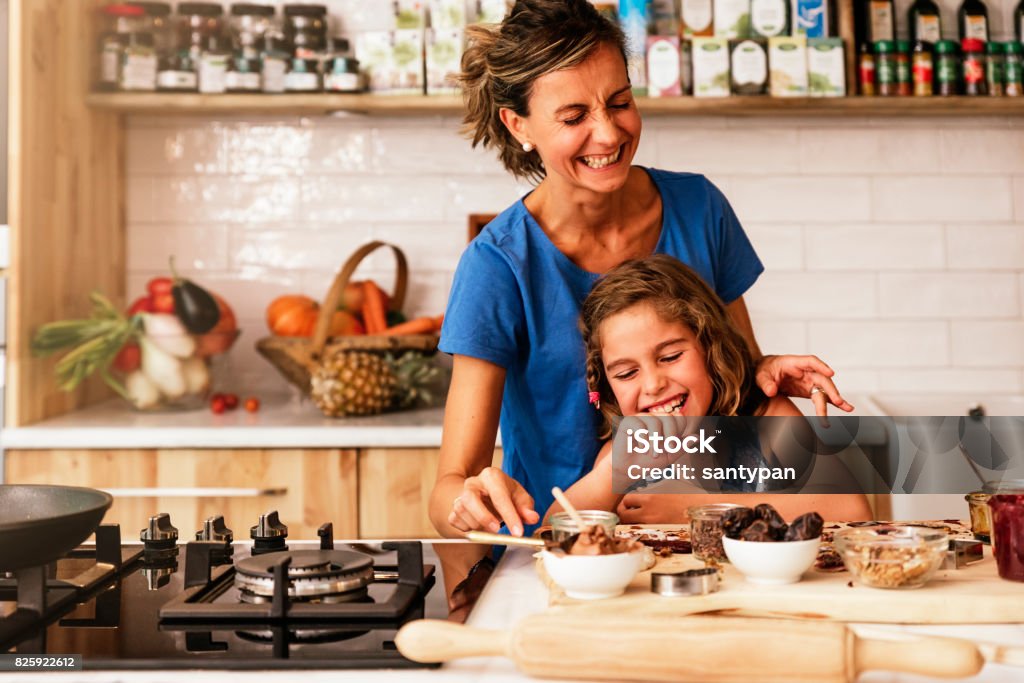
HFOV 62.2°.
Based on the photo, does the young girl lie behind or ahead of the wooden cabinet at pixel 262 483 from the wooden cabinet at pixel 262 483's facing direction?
ahead

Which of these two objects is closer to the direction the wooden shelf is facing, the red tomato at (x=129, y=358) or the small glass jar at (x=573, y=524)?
the small glass jar

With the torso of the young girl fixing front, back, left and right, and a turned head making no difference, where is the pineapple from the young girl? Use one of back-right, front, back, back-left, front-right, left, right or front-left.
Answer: back-right

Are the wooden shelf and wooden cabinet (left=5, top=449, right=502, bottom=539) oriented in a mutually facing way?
no

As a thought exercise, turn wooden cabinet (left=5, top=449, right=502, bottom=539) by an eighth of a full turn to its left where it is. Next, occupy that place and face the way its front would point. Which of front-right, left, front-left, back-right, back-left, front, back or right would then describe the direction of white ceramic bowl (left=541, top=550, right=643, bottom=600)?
front-right

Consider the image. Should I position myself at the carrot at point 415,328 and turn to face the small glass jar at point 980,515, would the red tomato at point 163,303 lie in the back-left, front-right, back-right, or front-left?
back-right

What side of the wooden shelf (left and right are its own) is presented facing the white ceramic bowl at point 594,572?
front

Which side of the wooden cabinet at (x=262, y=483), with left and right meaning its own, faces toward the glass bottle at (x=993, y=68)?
left

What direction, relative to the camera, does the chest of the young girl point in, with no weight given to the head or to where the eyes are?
toward the camera

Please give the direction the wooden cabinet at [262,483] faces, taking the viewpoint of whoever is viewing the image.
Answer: facing the viewer

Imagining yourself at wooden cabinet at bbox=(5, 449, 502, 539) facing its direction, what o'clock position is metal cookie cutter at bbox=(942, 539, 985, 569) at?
The metal cookie cutter is roughly at 11 o'clock from the wooden cabinet.

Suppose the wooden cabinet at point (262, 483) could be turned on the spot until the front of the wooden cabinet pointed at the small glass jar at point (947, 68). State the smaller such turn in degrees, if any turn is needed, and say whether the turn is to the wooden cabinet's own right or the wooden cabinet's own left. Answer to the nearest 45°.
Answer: approximately 90° to the wooden cabinet's own left

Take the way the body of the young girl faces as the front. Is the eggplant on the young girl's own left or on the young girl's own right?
on the young girl's own right
